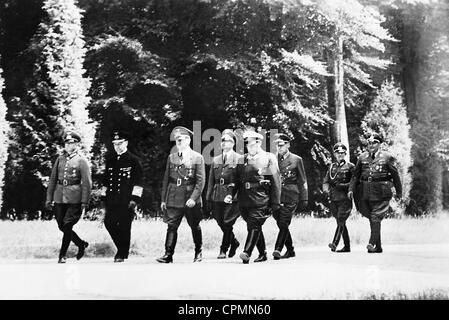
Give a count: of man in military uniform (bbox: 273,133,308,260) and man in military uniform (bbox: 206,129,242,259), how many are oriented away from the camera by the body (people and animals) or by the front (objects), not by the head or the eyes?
0

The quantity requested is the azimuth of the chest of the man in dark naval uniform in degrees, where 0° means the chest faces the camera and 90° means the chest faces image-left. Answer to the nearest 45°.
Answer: approximately 45°

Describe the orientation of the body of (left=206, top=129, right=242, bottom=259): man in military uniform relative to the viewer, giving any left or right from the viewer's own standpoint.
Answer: facing the viewer and to the left of the viewer

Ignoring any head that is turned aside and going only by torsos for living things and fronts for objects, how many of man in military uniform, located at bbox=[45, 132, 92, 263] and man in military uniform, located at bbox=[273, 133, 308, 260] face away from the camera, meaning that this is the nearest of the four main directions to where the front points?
0

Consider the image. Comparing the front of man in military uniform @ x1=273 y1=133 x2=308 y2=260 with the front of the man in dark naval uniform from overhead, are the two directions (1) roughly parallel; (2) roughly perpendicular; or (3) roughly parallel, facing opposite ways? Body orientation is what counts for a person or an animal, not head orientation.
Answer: roughly parallel

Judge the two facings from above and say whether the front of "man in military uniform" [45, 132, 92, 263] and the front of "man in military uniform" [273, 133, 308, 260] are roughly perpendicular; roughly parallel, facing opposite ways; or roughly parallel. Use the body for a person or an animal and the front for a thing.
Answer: roughly parallel

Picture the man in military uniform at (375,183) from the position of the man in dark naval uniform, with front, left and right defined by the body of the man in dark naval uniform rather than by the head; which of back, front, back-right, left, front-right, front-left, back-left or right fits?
back-left

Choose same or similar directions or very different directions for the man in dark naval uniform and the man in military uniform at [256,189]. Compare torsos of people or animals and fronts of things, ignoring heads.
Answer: same or similar directions

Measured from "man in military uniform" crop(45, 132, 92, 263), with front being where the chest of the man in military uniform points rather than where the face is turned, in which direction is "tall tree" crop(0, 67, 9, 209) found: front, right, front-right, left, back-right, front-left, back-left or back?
right

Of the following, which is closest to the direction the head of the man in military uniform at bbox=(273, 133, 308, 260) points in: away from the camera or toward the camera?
toward the camera

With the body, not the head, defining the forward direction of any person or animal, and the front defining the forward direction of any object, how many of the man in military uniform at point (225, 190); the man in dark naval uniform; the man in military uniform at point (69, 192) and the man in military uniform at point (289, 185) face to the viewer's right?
0

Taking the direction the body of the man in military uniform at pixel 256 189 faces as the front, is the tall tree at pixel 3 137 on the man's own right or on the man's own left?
on the man's own right

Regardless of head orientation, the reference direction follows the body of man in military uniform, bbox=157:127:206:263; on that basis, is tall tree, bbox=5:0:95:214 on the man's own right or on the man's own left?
on the man's own right

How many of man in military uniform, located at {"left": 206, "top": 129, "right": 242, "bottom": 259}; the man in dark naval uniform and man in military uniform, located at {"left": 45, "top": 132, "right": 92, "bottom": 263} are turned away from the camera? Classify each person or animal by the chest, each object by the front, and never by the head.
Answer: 0
